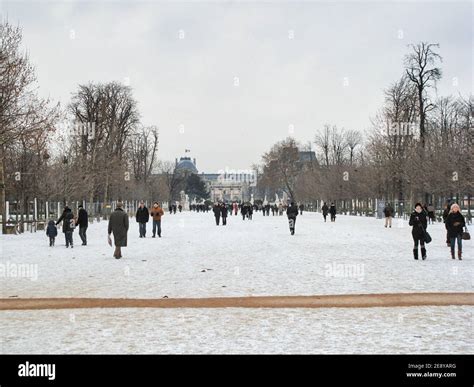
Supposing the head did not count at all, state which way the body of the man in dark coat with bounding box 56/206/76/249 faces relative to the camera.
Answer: away from the camera

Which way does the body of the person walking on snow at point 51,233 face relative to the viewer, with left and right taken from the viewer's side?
facing away from the viewer

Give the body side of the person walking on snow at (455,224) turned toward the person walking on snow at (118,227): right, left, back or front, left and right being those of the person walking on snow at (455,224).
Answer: right

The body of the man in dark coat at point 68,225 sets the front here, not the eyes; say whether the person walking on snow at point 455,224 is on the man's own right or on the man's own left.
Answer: on the man's own right

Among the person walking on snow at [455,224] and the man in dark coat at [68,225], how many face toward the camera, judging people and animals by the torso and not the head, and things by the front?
1

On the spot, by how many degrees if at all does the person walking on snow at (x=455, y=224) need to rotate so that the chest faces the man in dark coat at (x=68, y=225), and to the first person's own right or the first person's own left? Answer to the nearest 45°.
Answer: approximately 90° to the first person's own right

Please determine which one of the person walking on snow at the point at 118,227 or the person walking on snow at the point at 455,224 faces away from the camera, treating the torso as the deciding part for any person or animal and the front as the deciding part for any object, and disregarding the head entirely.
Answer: the person walking on snow at the point at 118,227

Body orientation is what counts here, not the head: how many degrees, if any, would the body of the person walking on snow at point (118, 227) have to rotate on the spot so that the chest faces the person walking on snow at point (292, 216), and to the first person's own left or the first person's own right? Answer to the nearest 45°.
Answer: approximately 45° to the first person's own right

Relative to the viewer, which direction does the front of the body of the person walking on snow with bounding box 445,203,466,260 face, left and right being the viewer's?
facing the viewer

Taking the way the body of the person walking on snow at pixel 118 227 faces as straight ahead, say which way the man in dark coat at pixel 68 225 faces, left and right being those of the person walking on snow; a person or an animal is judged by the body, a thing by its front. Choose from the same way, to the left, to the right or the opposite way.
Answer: the same way

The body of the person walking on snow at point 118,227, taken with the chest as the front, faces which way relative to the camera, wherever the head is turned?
away from the camera

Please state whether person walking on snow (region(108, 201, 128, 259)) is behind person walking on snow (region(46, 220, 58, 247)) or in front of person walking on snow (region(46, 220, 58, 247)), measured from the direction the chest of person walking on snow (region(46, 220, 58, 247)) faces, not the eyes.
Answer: behind

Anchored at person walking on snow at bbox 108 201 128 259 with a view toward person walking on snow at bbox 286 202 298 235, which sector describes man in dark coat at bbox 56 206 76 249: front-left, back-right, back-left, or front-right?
front-left

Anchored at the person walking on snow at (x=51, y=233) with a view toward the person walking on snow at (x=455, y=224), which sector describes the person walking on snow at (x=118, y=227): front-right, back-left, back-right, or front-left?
front-right

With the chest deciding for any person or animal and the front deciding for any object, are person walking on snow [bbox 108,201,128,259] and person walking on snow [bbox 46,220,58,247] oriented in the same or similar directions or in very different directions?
same or similar directions
